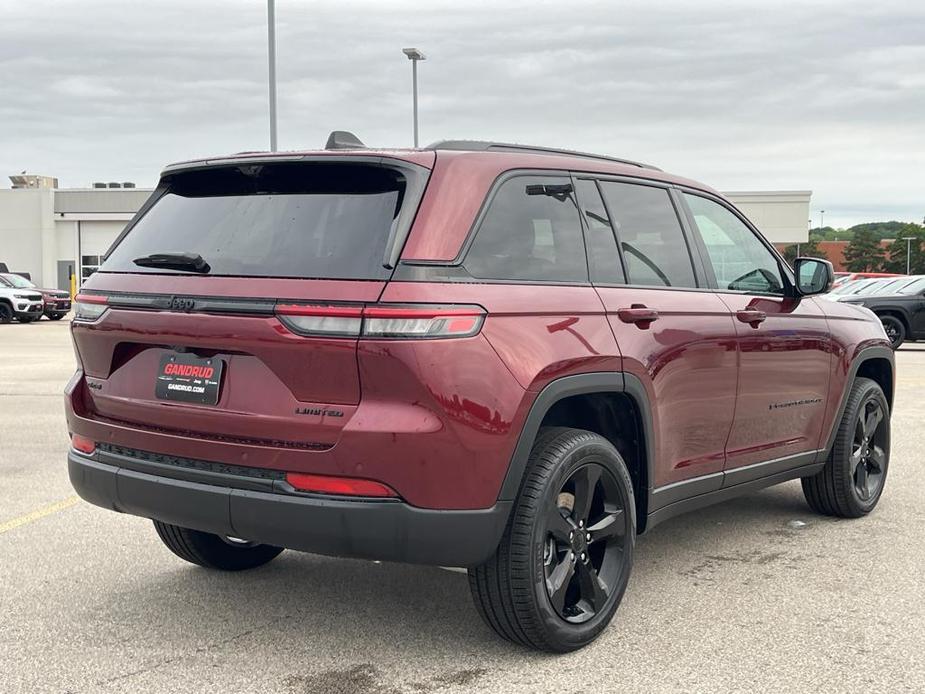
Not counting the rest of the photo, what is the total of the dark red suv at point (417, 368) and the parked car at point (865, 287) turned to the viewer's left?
1

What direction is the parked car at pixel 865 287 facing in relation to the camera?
to the viewer's left

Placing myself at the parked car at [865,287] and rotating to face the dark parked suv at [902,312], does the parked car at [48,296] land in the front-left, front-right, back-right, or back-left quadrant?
back-right

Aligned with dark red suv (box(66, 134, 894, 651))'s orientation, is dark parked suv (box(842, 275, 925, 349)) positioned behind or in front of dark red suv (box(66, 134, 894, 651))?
in front

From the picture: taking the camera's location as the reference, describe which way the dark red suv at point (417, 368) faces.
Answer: facing away from the viewer and to the right of the viewer

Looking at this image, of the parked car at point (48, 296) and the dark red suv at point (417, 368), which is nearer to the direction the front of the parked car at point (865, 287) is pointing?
the parked car

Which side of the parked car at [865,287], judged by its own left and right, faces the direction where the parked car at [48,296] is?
front

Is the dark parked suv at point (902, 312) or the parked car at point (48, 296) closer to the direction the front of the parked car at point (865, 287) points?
the parked car

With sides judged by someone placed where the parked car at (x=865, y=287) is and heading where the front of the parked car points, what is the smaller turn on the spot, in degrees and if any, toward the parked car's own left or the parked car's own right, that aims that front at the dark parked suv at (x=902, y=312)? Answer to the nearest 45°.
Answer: approximately 90° to the parked car's own left
